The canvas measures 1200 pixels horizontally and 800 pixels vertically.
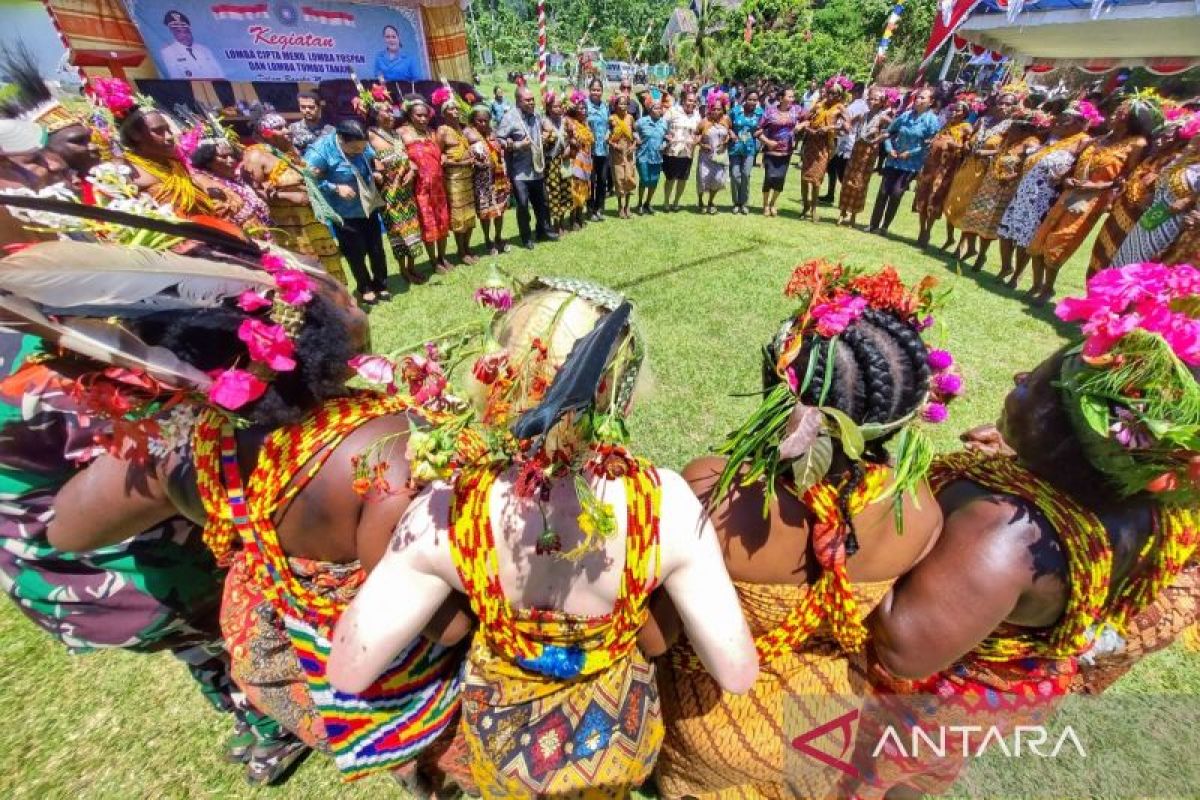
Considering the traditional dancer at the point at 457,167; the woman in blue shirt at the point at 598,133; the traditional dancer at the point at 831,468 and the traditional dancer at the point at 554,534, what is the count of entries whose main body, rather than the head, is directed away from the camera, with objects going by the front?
2

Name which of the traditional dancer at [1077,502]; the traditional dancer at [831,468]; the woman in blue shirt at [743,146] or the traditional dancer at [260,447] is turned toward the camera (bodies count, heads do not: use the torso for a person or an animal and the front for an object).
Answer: the woman in blue shirt

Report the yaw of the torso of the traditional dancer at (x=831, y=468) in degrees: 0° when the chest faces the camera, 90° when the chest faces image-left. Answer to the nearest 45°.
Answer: approximately 180°

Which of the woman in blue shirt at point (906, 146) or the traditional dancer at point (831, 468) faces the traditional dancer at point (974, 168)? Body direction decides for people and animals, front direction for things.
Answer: the traditional dancer at point (831, 468)

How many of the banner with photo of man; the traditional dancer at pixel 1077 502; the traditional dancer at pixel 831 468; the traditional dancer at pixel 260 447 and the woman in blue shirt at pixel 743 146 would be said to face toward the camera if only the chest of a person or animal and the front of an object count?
2

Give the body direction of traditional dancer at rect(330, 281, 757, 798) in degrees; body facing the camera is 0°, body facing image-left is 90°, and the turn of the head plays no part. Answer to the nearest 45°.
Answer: approximately 180°

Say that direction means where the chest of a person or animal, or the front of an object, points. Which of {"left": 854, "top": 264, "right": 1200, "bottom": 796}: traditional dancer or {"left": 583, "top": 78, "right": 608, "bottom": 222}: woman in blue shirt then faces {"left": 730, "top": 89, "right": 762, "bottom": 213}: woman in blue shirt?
the traditional dancer

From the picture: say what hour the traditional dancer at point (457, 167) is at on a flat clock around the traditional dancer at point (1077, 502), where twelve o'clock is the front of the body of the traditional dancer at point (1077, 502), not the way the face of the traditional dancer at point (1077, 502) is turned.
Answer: the traditional dancer at point (457, 167) is roughly at 11 o'clock from the traditional dancer at point (1077, 502).

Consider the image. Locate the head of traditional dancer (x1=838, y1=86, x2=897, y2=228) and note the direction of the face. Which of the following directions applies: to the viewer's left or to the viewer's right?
to the viewer's left

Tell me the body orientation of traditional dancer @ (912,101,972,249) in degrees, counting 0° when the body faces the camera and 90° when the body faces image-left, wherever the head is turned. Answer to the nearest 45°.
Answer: approximately 45°

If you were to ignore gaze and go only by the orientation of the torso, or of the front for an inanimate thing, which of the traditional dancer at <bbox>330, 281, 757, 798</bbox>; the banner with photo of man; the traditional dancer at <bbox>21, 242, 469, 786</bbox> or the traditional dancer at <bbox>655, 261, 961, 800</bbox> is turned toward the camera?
the banner with photo of man

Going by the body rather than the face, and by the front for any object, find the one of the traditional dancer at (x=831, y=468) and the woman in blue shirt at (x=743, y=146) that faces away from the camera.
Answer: the traditional dancer

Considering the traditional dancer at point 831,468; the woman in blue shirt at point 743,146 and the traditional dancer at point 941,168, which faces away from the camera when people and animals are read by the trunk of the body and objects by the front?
the traditional dancer at point 831,468

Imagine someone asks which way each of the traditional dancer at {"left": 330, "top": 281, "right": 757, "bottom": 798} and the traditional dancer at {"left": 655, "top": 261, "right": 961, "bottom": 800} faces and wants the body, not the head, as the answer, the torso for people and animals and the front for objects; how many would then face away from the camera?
2

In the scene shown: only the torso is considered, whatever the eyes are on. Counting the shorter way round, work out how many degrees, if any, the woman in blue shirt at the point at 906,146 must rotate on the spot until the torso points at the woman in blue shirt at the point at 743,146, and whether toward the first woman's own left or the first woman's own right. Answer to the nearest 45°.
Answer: approximately 45° to the first woman's own right
